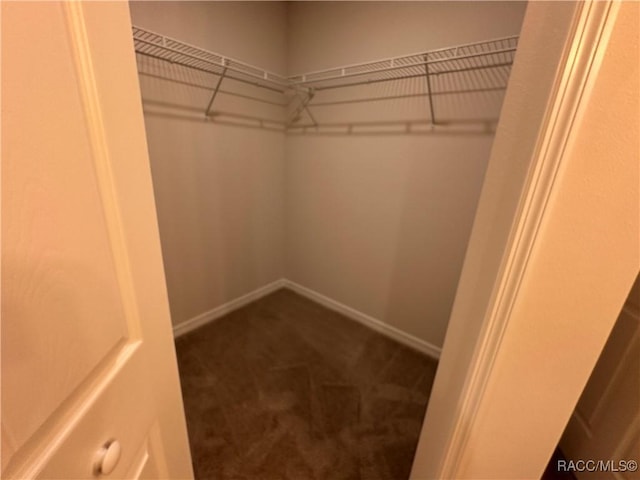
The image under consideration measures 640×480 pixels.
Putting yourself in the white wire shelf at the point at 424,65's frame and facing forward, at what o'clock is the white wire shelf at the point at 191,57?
the white wire shelf at the point at 191,57 is roughly at 1 o'clock from the white wire shelf at the point at 424,65.

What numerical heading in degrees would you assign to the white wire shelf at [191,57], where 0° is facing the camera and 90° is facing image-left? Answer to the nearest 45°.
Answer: approximately 315°

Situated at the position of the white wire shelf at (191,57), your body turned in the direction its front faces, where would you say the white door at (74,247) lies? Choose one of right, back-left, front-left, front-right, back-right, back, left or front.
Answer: front-right

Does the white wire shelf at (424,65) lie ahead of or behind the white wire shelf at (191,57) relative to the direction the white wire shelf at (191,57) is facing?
ahead

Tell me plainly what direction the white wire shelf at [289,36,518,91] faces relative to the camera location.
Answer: facing the viewer and to the left of the viewer

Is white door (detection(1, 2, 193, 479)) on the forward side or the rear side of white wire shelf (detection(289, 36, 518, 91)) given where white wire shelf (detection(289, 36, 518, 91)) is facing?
on the forward side

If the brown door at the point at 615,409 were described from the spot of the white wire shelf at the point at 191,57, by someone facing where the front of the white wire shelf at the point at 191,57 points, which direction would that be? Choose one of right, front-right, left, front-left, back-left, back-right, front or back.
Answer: front

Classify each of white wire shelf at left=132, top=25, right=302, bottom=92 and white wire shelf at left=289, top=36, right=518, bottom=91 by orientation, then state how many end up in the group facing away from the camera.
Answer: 0

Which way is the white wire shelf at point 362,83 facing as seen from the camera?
toward the camera

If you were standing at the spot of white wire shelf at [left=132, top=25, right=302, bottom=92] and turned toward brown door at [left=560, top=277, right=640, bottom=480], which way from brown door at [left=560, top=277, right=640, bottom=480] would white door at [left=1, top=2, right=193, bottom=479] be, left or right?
right

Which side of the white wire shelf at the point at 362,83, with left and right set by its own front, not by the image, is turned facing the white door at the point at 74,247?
front

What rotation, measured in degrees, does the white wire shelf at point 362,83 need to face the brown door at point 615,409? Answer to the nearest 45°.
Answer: approximately 45° to its left
